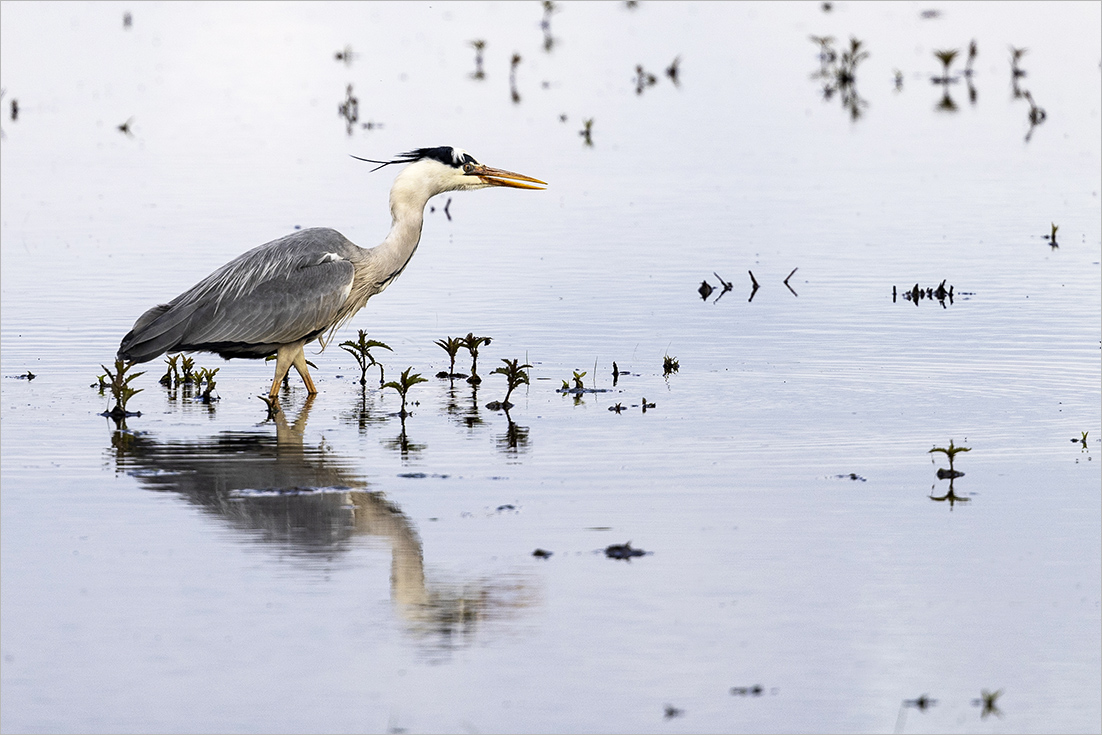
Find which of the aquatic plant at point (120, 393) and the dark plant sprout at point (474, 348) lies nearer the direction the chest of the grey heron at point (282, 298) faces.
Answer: the dark plant sprout

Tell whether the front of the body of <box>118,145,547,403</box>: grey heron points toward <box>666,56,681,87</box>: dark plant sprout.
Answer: no

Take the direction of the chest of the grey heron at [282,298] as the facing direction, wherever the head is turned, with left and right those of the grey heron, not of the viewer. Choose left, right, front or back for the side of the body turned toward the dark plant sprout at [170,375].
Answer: back

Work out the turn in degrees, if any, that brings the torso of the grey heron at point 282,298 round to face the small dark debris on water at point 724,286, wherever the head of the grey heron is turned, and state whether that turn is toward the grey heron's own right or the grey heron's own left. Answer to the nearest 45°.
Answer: approximately 45° to the grey heron's own left

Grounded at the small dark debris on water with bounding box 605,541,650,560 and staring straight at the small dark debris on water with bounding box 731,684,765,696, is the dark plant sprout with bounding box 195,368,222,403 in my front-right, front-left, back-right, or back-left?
back-right

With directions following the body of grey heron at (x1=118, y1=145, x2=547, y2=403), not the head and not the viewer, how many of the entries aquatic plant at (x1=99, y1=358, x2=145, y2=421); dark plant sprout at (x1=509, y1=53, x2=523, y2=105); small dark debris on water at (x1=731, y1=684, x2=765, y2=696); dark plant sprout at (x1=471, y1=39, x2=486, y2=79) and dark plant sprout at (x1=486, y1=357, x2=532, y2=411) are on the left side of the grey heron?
2

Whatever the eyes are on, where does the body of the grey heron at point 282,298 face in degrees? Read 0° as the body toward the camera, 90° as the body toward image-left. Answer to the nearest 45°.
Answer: approximately 270°

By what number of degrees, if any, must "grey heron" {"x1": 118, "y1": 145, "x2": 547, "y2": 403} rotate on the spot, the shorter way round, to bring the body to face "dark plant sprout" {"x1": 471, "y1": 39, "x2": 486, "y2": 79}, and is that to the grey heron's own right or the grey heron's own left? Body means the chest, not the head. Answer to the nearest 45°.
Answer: approximately 90° to the grey heron's own left

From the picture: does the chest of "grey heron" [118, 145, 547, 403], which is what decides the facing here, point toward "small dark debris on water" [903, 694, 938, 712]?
no

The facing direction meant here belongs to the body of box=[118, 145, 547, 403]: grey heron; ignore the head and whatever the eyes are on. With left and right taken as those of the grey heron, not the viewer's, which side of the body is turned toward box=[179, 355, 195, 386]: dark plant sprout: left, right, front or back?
back

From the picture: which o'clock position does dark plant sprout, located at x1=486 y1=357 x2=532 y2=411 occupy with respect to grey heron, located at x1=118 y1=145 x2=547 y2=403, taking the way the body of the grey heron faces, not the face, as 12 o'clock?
The dark plant sprout is roughly at 1 o'clock from the grey heron.

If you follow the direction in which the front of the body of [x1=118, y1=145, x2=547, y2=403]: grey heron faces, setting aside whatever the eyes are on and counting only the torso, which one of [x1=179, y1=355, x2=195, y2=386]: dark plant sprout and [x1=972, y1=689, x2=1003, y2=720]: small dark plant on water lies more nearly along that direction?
the small dark plant on water

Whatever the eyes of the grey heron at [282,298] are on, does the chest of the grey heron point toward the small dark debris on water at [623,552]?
no

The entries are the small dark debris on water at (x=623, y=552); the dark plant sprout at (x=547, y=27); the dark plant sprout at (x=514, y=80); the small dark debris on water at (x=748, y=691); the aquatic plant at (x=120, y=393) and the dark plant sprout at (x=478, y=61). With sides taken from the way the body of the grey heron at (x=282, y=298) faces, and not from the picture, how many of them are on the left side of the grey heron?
3
